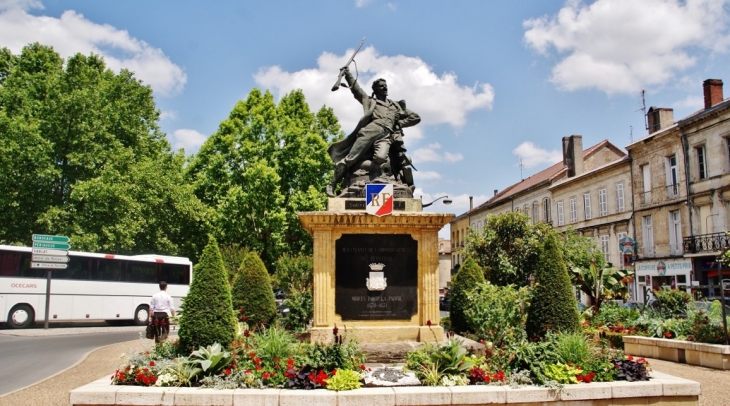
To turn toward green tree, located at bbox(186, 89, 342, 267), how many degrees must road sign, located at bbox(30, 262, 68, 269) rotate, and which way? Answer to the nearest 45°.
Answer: approximately 135° to its left

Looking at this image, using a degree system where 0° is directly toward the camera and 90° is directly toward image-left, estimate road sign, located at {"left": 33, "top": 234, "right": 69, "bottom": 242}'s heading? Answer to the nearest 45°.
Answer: approximately 0°

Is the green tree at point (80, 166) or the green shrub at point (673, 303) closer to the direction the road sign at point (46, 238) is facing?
the green shrub

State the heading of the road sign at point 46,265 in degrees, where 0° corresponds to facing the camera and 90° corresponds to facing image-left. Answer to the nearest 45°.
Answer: approximately 0°

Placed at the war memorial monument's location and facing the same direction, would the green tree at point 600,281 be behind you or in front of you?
behind

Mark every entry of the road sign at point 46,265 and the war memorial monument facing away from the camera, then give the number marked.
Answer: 0
